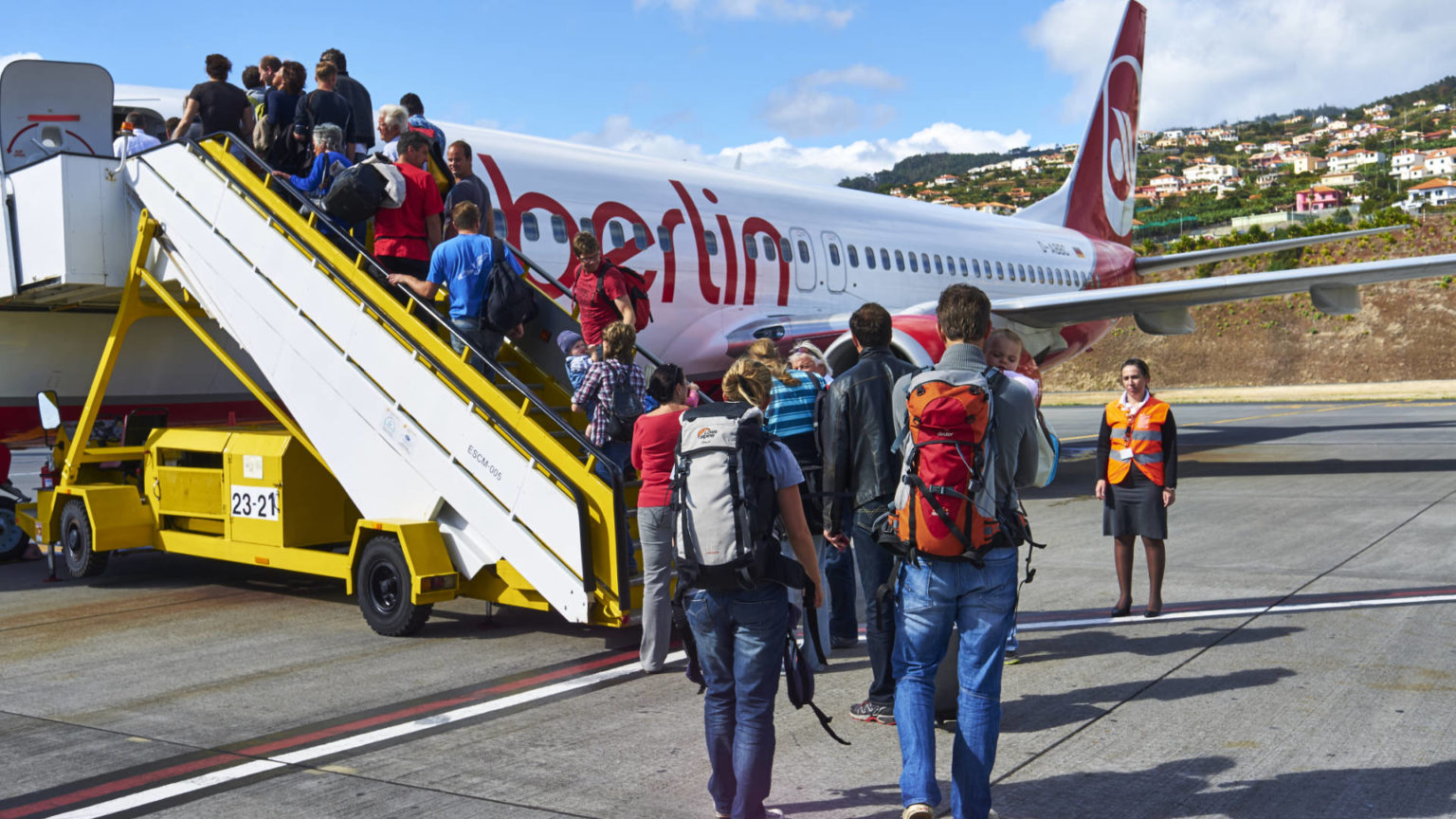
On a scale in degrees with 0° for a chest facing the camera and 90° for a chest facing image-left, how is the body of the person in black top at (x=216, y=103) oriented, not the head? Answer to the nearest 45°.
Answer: approximately 180°

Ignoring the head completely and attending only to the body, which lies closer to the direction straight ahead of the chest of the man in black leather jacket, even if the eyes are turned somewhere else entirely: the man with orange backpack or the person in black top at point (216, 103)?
the person in black top

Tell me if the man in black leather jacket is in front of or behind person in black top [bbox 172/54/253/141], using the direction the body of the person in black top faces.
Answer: behind

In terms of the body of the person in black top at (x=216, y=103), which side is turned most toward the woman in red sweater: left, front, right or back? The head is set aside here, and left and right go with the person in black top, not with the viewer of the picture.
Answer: back

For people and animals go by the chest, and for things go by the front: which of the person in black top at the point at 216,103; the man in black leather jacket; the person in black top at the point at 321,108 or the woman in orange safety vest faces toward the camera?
the woman in orange safety vest

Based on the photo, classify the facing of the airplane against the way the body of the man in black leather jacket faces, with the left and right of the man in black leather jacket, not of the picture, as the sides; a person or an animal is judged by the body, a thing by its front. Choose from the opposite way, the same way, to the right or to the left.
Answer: to the left

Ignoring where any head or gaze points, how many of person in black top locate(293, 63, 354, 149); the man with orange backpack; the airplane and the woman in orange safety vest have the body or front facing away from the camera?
2

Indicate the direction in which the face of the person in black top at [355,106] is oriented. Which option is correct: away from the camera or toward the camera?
away from the camera

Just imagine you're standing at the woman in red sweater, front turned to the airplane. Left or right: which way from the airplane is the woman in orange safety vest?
right

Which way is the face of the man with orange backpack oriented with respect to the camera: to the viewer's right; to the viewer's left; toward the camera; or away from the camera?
away from the camera

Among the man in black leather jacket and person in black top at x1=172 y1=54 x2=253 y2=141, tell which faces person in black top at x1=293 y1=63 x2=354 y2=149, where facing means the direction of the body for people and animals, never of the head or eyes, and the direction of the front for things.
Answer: the man in black leather jacket

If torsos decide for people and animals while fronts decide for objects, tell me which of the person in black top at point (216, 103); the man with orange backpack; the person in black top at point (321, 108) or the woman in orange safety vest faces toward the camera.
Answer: the woman in orange safety vest

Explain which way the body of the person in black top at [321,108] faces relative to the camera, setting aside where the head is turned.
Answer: away from the camera

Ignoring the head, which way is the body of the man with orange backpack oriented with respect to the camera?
away from the camera

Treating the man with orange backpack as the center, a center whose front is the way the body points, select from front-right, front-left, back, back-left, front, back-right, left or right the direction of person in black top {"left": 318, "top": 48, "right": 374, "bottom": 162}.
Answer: front-left
